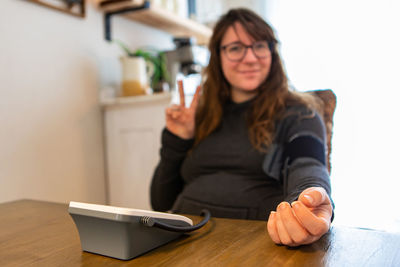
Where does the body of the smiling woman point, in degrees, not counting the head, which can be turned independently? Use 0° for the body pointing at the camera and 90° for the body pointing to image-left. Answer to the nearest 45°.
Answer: approximately 0°

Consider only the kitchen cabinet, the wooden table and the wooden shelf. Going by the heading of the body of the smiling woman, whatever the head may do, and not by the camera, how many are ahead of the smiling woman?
1

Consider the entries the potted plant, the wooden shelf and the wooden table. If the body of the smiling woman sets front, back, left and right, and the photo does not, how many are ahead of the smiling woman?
1

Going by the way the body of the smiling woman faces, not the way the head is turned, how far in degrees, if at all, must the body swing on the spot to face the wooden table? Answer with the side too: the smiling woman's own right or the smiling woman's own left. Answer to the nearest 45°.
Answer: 0° — they already face it

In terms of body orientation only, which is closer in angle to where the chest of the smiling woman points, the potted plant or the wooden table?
the wooden table

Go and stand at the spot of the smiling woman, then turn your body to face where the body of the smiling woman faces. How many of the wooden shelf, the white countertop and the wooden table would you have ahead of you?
1

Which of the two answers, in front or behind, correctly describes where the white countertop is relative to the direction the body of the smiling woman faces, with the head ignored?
behind

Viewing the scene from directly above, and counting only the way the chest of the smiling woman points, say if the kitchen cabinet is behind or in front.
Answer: behind
